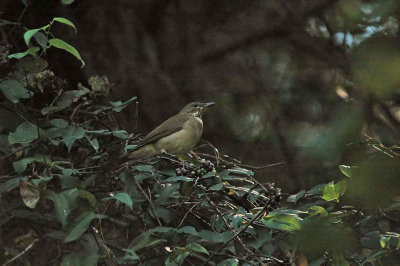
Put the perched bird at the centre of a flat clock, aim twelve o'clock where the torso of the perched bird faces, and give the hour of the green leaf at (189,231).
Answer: The green leaf is roughly at 3 o'clock from the perched bird.

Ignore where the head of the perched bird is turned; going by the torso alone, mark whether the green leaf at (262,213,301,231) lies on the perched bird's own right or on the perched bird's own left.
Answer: on the perched bird's own right

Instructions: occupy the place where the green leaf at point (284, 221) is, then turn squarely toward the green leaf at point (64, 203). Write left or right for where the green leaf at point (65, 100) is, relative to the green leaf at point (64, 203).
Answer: right

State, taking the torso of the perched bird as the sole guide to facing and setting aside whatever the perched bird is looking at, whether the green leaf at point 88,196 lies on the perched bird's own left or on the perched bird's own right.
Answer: on the perched bird's own right

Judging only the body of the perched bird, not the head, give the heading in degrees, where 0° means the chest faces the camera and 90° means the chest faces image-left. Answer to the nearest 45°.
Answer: approximately 270°

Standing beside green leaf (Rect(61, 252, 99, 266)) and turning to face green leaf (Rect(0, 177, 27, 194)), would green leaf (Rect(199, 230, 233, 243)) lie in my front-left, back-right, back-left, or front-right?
back-right

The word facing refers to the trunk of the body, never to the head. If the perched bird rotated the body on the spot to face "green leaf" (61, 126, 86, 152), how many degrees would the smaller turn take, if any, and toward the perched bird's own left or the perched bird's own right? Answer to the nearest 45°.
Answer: approximately 135° to the perched bird's own right
